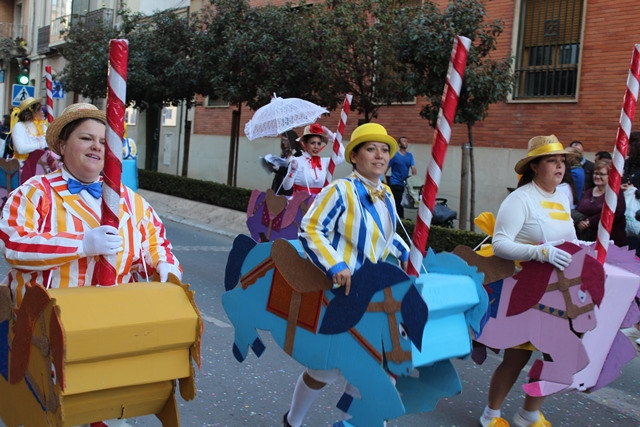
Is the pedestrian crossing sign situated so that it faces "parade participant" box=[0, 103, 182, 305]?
yes

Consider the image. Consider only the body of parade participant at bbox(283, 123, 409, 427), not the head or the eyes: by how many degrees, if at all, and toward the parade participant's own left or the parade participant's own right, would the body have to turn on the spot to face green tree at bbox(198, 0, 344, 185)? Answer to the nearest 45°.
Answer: approximately 135° to the parade participant's own left

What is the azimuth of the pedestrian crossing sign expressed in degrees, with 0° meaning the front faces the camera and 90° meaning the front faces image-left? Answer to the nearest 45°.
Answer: approximately 0°

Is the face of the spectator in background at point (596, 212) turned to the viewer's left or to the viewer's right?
to the viewer's left

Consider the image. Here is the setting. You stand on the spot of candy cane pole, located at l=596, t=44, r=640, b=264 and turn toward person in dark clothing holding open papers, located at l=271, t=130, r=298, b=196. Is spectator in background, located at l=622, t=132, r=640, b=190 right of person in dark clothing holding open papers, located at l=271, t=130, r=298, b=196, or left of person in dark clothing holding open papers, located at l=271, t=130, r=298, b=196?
right
